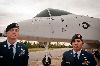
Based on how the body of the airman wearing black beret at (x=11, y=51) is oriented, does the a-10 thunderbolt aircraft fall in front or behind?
behind

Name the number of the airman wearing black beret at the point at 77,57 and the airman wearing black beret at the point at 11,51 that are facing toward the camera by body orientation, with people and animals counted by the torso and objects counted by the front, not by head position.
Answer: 2

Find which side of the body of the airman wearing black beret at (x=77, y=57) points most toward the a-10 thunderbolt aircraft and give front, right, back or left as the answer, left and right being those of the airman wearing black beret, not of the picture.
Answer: back

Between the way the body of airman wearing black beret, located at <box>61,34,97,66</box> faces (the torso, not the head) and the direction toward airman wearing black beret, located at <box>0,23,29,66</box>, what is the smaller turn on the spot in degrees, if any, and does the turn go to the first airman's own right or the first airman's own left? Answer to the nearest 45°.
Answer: approximately 90° to the first airman's own right

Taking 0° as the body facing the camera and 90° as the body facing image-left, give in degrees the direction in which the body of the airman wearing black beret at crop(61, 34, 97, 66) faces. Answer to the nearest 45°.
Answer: approximately 0°

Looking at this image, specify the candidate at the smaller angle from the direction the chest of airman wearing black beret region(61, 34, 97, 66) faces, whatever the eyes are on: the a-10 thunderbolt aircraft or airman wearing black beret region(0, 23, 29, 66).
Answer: the airman wearing black beret
